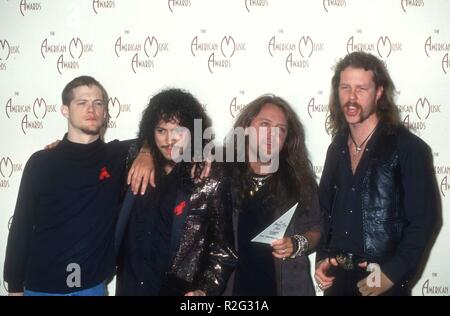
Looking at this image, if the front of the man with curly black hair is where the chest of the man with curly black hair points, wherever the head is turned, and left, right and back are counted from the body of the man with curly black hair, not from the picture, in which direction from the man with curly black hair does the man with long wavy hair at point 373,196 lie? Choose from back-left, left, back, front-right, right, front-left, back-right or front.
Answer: back-left

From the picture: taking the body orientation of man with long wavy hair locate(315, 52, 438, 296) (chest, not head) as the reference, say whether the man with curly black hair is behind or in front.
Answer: in front

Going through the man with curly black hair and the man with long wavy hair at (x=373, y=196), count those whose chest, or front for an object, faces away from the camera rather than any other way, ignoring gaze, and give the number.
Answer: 0

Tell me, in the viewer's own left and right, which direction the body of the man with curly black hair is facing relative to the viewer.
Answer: facing the viewer and to the left of the viewer

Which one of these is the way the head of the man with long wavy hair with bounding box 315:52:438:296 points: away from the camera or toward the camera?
toward the camera

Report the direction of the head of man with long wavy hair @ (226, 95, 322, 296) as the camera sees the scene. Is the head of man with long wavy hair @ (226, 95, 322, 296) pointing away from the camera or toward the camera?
toward the camera

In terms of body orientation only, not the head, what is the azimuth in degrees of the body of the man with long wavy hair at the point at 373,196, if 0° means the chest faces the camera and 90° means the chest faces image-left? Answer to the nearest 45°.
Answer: approximately 45°
